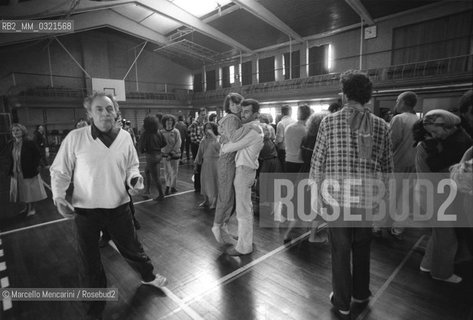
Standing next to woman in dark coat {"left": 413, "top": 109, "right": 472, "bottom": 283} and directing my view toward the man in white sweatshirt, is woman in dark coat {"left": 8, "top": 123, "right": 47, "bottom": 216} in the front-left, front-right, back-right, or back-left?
front-right

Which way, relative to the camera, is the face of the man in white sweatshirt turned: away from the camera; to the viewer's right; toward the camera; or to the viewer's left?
toward the camera

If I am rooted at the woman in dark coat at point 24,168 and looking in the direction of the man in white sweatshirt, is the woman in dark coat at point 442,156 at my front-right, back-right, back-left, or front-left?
front-left

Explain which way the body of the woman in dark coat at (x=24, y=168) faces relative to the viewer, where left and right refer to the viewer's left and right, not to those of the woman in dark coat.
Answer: facing the viewer and to the left of the viewer

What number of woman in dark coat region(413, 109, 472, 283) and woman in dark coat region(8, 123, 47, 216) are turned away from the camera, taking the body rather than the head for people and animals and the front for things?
0

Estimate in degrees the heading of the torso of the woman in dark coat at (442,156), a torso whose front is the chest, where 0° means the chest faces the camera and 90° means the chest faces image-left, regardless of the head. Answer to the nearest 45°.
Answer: approximately 45°

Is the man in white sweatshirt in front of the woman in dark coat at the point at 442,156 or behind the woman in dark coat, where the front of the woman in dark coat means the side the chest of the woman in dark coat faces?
in front

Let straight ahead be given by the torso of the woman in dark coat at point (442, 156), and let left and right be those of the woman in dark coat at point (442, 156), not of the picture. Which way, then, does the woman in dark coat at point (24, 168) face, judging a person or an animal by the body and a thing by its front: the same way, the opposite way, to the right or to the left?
to the left

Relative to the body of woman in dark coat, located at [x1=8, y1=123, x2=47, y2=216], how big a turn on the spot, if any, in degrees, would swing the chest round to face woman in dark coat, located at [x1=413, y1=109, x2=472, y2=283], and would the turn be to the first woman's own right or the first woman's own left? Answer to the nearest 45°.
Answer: approximately 90° to the first woman's own left

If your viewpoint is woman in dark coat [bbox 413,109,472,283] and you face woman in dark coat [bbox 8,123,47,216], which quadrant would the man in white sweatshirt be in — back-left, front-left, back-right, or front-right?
front-left

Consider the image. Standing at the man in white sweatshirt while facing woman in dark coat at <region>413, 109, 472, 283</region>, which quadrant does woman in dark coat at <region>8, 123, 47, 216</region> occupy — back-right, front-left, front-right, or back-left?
back-left

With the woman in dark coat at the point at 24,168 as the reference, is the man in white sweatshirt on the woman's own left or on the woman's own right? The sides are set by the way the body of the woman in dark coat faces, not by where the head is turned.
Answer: on the woman's own left
